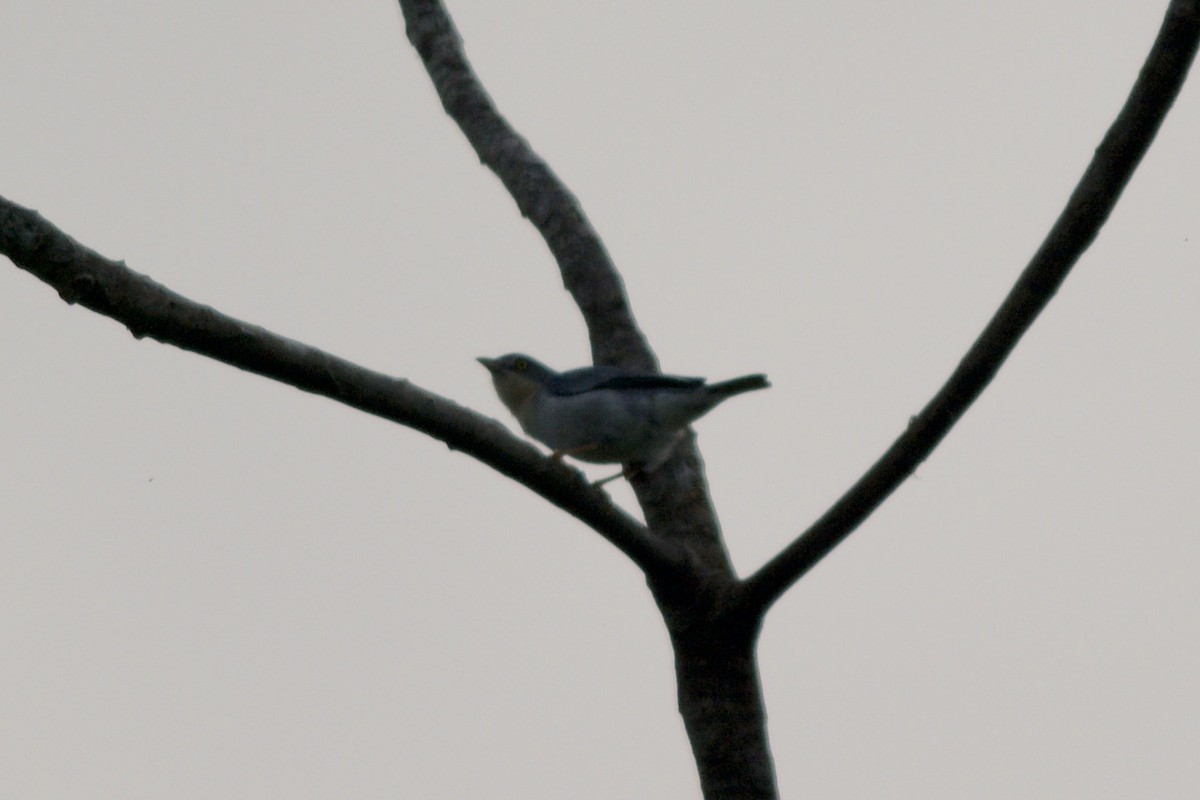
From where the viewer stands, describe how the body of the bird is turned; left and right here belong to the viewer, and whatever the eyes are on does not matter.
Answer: facing to the left of the viewer
